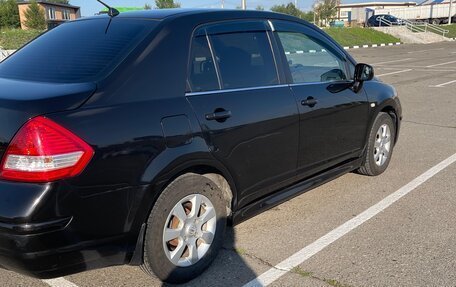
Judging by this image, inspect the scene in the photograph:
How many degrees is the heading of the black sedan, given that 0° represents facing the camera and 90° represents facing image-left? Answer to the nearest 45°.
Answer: approximately 225°
